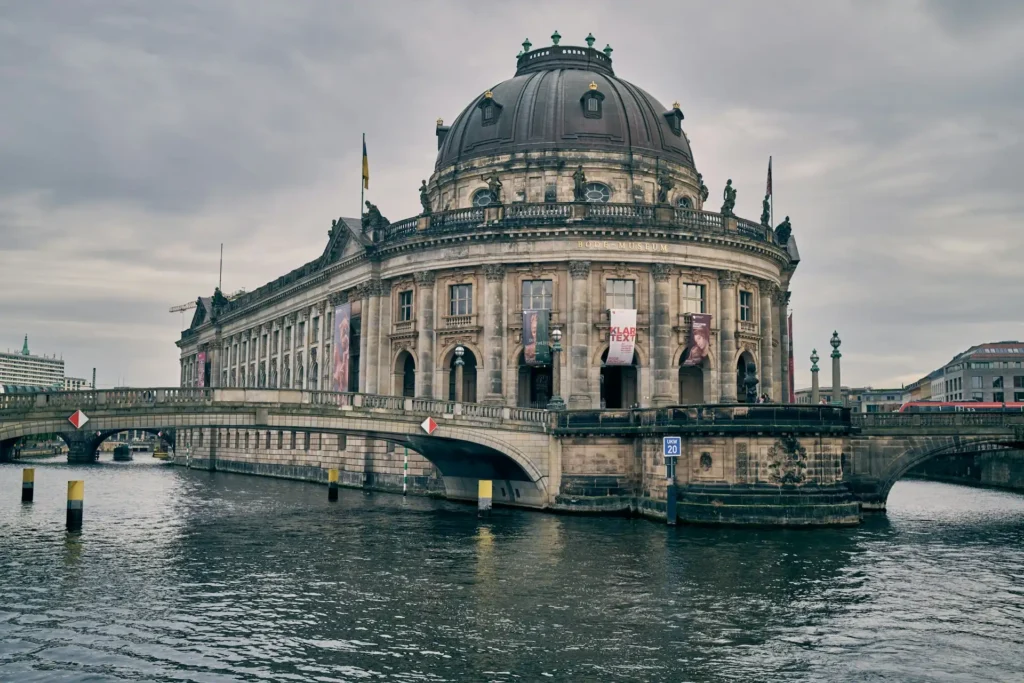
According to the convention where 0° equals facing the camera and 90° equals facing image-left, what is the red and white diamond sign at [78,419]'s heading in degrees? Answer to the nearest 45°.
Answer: approximately 0°
